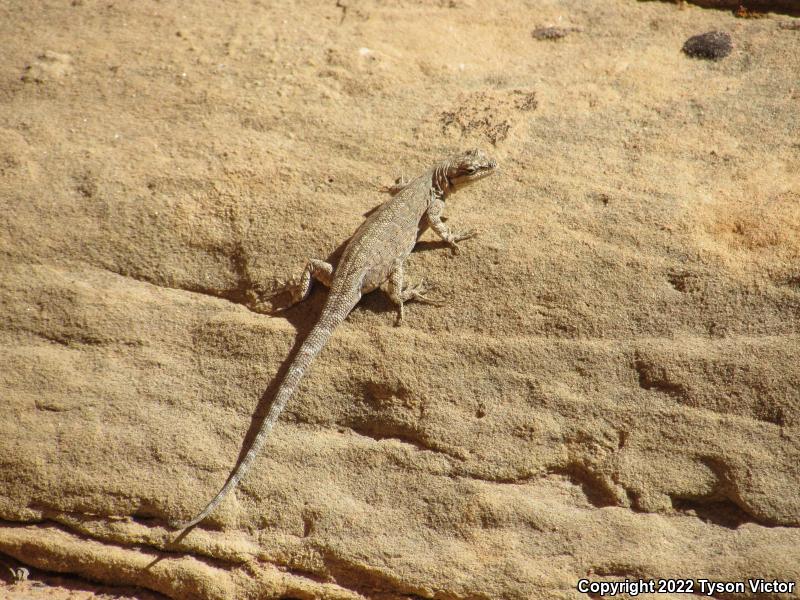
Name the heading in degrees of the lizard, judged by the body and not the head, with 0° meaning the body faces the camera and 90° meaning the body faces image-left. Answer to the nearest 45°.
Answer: approximately 225°

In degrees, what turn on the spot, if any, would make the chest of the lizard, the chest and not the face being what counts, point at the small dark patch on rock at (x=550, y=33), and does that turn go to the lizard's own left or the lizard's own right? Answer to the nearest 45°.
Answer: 0° — it already faces it

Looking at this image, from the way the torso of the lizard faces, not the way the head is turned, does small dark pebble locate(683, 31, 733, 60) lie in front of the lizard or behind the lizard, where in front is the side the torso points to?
in front
